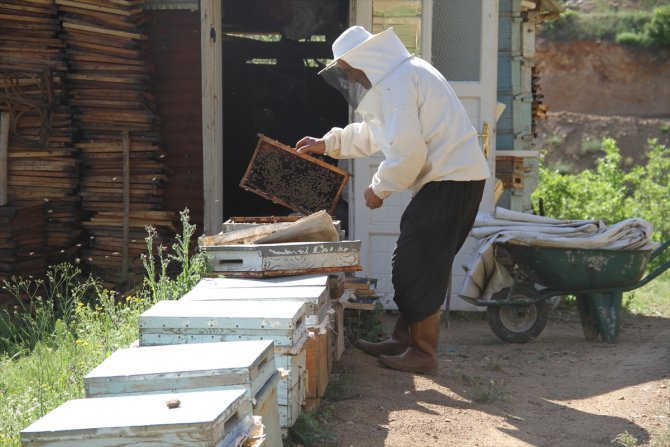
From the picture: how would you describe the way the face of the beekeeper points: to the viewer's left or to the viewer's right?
to the viewer's left

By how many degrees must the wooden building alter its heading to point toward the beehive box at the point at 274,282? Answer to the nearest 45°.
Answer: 0° — it already faces it

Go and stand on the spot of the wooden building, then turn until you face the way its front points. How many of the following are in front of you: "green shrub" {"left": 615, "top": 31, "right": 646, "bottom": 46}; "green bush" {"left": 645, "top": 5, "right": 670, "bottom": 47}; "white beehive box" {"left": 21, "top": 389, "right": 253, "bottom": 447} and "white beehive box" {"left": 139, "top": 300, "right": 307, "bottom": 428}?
2

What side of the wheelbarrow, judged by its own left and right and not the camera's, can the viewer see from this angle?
left

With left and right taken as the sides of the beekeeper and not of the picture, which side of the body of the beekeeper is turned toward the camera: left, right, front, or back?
left

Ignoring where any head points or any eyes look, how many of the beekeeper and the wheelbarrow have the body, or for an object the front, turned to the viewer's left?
2

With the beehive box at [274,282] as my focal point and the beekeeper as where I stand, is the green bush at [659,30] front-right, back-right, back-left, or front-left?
back-right

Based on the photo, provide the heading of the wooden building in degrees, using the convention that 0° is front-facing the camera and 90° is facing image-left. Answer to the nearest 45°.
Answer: approximately 0°

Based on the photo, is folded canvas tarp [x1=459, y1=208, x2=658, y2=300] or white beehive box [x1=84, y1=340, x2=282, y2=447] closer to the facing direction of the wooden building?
the white beehive box

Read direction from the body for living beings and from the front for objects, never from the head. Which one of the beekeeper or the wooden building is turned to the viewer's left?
the beekeeper

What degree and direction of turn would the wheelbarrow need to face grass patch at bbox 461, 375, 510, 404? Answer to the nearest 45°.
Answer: approximately 90° to its left

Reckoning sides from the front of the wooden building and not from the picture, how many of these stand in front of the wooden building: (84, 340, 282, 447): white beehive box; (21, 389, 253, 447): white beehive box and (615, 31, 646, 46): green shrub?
2

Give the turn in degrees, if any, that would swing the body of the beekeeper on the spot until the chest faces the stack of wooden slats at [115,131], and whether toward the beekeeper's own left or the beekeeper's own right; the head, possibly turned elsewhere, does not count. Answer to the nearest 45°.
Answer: approximately 45° to the beekeeper's own right
